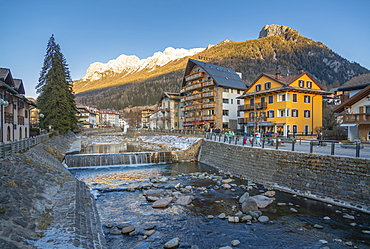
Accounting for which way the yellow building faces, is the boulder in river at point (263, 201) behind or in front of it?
in front

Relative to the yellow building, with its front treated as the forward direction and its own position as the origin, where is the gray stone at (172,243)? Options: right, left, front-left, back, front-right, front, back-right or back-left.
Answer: front-left

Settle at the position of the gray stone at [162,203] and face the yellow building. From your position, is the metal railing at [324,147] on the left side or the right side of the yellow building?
right

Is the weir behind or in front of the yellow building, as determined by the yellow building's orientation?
in front

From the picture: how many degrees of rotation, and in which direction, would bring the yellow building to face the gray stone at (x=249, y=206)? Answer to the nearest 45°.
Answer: approximately 45° to its left

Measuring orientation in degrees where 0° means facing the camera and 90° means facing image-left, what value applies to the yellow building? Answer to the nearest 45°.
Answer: approximately 45°

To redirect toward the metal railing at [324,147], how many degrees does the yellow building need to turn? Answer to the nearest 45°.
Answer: approximately 45° to its left

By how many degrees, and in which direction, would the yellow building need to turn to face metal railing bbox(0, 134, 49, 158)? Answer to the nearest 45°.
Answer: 0° — it already faces it
